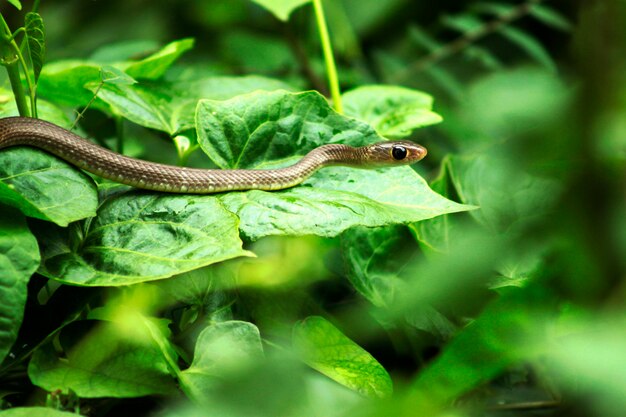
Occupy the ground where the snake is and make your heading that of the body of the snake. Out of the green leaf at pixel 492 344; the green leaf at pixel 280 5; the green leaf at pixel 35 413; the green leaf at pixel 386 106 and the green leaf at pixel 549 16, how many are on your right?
2

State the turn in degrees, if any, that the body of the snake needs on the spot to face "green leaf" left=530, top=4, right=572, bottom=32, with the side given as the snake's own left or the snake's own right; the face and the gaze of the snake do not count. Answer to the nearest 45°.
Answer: approximately 45° to the snake's own left

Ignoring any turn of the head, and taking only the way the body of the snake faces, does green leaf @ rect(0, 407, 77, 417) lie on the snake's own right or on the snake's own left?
on the snake's own right

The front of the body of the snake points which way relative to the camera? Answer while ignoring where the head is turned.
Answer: to the viewer's right

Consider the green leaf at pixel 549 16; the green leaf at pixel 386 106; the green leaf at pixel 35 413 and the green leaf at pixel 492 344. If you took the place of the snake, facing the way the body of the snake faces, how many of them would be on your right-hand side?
2

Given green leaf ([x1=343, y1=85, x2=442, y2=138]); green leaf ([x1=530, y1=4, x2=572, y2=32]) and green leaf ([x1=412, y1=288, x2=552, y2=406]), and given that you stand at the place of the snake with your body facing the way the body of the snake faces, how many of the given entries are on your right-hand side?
1

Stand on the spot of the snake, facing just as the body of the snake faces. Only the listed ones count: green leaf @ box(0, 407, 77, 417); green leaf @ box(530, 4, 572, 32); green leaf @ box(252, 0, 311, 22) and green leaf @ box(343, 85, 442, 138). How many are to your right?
1

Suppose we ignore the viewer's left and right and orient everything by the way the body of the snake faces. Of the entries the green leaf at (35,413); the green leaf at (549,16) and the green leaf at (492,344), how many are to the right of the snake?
2

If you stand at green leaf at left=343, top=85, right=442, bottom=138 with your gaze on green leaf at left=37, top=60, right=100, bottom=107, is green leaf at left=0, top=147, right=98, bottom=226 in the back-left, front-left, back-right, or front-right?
front-left
